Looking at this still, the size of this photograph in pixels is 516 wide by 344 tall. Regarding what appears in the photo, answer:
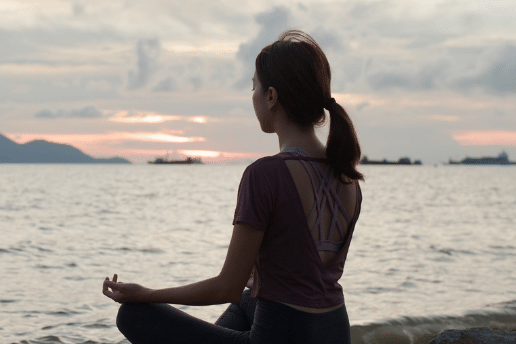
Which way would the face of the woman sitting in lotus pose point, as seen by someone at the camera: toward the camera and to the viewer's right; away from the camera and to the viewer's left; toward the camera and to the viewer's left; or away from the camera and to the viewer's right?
away from the camera and to the viewer's left

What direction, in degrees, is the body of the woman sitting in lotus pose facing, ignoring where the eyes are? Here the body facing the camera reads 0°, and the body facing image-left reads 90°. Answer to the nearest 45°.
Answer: approximately 135°

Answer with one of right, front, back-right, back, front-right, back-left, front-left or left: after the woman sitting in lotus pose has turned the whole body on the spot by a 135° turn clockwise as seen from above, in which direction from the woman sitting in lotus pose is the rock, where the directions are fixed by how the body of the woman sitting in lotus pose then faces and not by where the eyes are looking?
front-left
